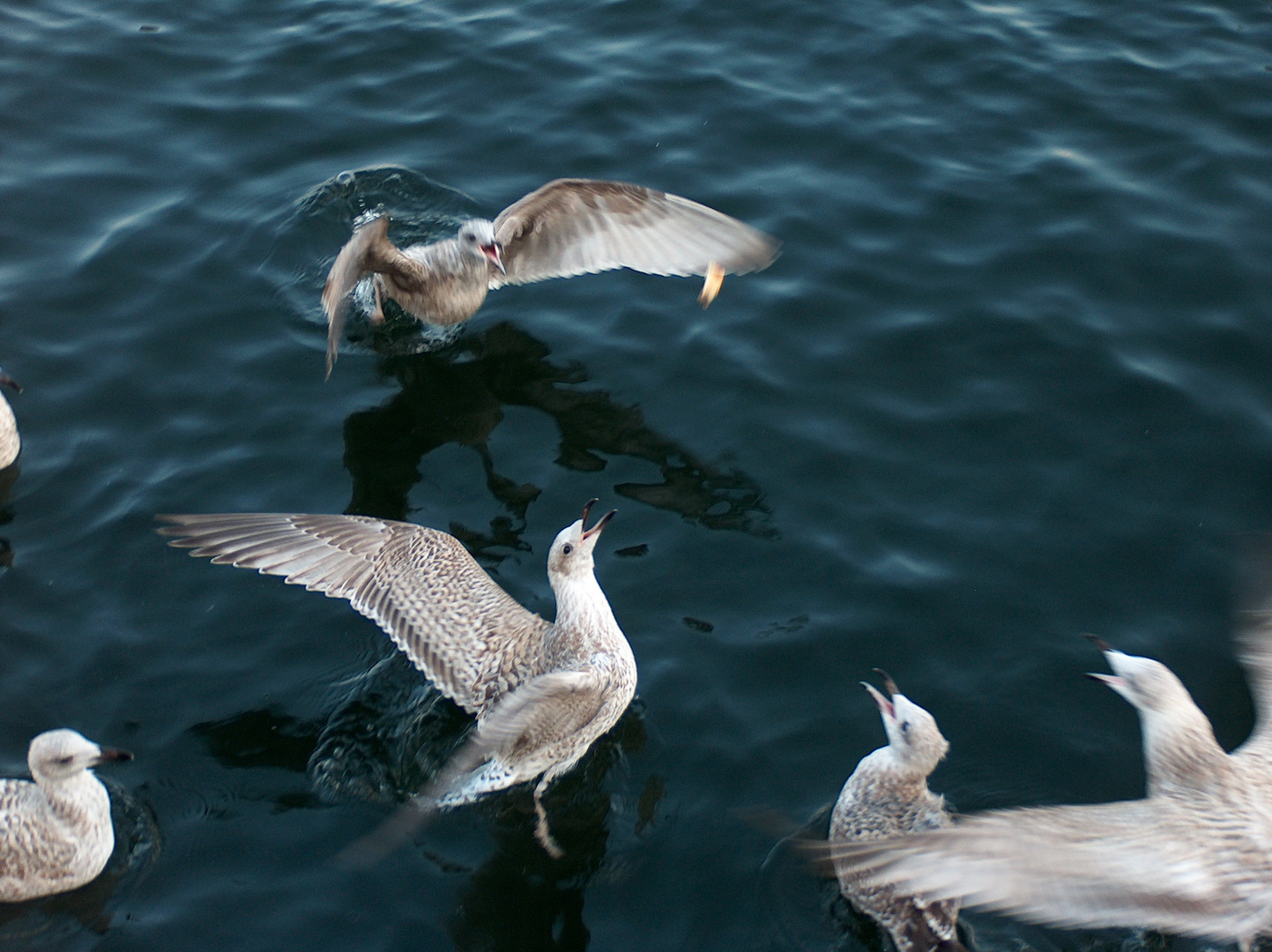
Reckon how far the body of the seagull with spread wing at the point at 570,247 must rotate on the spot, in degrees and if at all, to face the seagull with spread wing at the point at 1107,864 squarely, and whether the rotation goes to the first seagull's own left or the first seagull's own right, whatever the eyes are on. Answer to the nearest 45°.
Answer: approximately 45° to the first seagull's own right

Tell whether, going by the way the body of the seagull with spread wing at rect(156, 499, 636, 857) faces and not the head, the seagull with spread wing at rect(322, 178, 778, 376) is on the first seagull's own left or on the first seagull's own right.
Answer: on the first seagull's own left

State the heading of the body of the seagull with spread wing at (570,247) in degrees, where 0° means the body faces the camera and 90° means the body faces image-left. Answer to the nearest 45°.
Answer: approximately 315°
